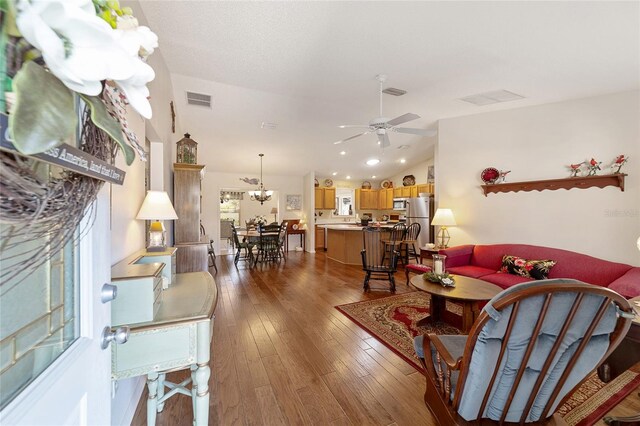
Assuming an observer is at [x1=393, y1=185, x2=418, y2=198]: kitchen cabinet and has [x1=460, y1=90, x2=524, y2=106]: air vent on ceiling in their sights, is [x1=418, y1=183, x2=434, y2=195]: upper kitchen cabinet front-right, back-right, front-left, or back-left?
front-left

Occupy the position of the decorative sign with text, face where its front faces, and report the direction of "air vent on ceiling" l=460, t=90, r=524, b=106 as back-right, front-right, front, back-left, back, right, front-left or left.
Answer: front-left

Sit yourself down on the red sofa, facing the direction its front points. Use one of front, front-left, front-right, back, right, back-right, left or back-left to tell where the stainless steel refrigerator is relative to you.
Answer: right

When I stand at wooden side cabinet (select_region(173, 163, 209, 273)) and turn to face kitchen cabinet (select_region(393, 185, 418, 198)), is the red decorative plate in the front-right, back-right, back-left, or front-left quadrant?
front-right

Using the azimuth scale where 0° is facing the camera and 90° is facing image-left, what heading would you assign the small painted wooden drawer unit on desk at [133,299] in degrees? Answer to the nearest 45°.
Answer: approximately 270°

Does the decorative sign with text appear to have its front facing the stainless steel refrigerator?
no

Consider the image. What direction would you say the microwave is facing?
toward the camera

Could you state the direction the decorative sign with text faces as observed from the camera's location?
facing the viewer and to the right of the viewer

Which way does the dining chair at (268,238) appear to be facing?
away from the camera

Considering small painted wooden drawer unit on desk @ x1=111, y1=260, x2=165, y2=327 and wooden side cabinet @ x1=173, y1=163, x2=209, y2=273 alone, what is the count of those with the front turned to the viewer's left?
0

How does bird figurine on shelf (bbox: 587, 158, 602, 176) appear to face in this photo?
to the viewer's left

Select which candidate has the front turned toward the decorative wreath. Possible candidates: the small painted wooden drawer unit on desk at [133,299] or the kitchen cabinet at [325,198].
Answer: the kitchen cabinet

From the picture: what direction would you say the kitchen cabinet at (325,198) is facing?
toward the camera

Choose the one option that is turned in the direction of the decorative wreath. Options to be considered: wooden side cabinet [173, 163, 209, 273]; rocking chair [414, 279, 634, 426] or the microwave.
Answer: the microwave

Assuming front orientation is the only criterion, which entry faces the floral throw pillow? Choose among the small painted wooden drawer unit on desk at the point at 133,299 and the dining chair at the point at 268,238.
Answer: the small painted wooden drawer unit on desk

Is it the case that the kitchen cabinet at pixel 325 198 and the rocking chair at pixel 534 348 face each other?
yes

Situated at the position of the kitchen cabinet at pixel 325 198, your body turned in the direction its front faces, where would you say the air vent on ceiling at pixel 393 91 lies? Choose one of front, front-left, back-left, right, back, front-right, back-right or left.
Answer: front
